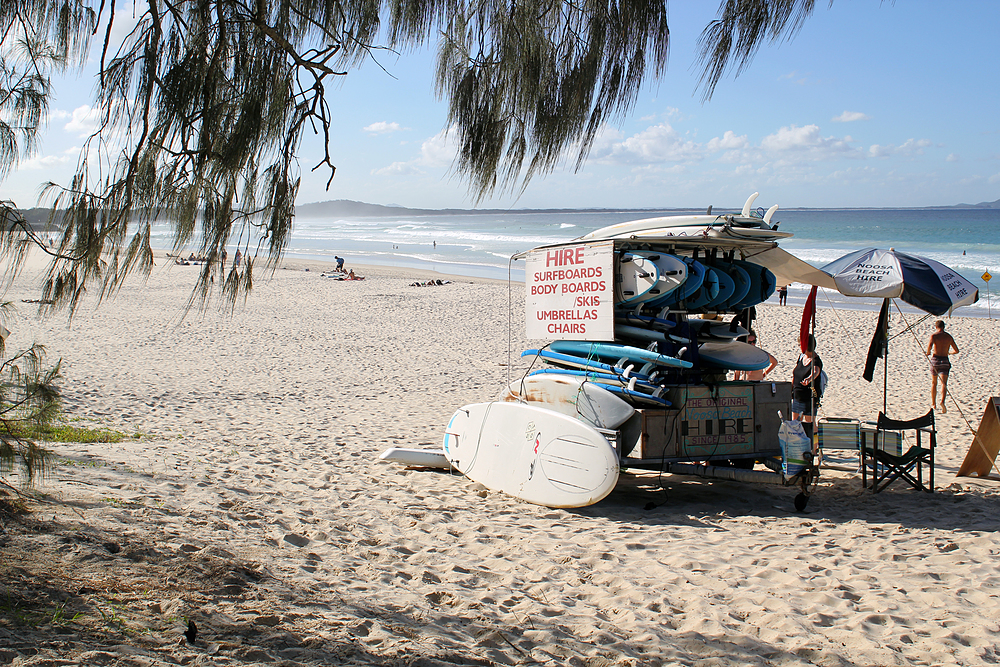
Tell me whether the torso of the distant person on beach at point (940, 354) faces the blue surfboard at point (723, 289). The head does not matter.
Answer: no

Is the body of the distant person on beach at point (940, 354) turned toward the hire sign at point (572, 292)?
no

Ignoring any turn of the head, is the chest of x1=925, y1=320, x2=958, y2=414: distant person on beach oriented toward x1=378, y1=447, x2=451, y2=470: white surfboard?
no
